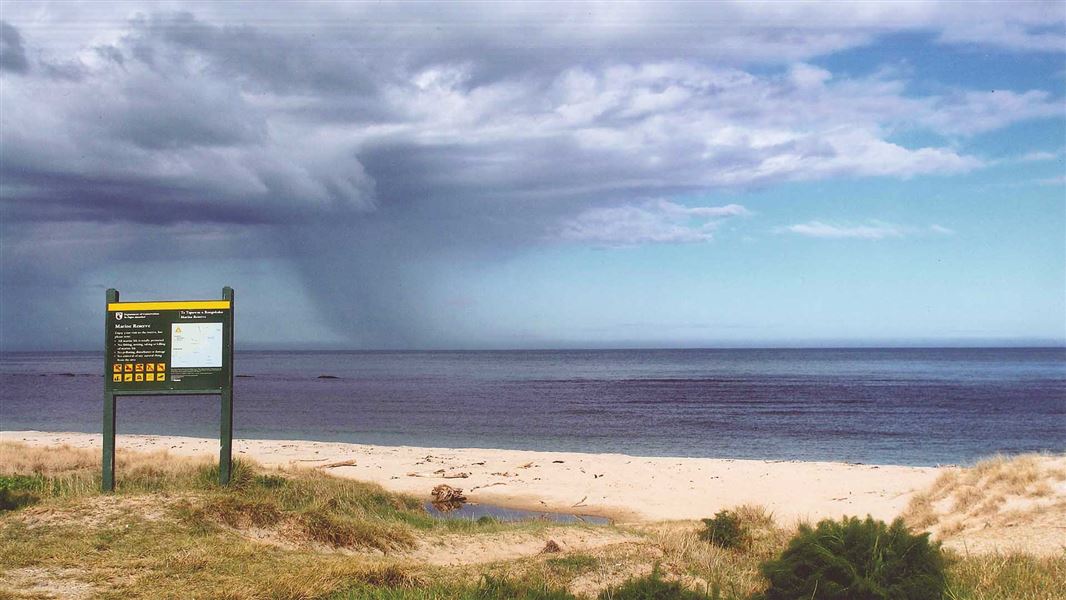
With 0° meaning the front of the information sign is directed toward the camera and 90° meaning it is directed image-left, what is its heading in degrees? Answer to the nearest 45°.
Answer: approximately 0°

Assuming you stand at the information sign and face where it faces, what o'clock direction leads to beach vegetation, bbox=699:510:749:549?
The beach vegetation is roughly at 10 o'clock from the information sign.

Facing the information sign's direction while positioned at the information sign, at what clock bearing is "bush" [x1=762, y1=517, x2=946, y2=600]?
The bush is roughly at 11 o'clock from the information sign.

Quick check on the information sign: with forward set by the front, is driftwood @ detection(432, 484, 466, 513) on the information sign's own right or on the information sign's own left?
on the information sign's own left

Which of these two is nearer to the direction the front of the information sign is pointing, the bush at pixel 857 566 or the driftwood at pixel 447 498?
the bush

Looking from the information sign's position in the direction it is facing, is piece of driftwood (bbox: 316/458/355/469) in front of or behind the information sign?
behind

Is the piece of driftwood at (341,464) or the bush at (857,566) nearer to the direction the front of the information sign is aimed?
the bush

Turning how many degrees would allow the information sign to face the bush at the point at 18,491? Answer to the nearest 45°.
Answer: approximately 90° to its right

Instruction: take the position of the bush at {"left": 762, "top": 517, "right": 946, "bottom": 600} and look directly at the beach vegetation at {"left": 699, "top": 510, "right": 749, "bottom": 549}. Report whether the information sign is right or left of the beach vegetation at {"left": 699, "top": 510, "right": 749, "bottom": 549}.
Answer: left
